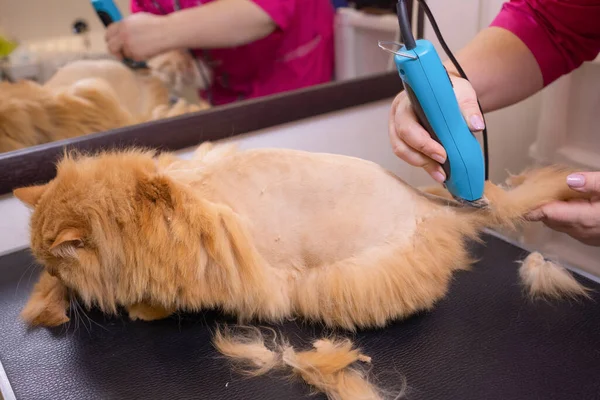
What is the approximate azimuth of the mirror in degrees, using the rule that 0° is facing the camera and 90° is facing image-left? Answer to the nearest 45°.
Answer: approximately 315°

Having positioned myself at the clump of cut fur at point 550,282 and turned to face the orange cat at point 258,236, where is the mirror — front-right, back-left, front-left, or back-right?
front-right

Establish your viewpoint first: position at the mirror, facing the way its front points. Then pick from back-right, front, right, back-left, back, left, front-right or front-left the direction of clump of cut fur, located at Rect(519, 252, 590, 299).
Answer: front

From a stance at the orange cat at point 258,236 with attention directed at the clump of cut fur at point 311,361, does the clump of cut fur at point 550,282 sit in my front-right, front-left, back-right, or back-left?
front-left

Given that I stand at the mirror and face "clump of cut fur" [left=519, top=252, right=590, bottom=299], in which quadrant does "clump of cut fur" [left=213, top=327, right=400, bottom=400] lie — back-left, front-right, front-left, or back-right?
front-right

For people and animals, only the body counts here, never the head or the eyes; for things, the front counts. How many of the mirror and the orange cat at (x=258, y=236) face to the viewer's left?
1

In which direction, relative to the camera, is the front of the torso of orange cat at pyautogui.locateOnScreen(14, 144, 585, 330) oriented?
to the viewer's left

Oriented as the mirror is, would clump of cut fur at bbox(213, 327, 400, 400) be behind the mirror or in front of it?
in front
